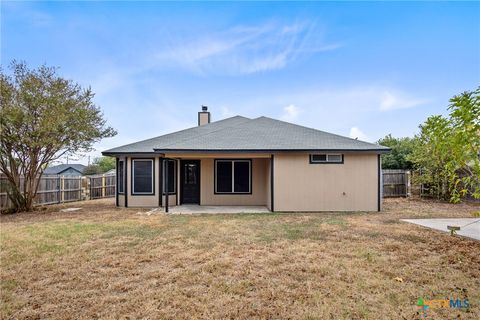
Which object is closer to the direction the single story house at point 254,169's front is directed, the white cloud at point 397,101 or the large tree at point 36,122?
the white cloud

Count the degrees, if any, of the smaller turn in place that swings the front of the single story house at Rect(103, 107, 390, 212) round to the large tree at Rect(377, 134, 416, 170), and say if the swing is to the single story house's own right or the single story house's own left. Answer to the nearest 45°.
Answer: approximately 45° to the single story house's own right

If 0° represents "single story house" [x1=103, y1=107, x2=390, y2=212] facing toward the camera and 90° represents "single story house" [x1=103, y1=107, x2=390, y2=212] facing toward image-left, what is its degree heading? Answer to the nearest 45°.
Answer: approximately 180°

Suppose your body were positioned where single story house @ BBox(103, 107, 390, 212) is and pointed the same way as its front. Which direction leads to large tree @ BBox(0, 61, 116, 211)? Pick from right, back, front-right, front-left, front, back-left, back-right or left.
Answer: left

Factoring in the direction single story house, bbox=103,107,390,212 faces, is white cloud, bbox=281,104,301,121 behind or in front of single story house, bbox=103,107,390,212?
in front

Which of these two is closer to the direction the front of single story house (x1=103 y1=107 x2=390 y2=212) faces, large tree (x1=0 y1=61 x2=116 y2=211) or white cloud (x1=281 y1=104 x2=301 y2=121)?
the white cloud
